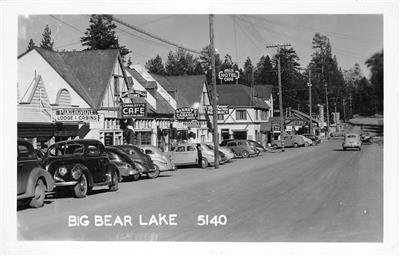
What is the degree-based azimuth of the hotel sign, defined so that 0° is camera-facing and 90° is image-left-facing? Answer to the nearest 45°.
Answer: approximately 0°
